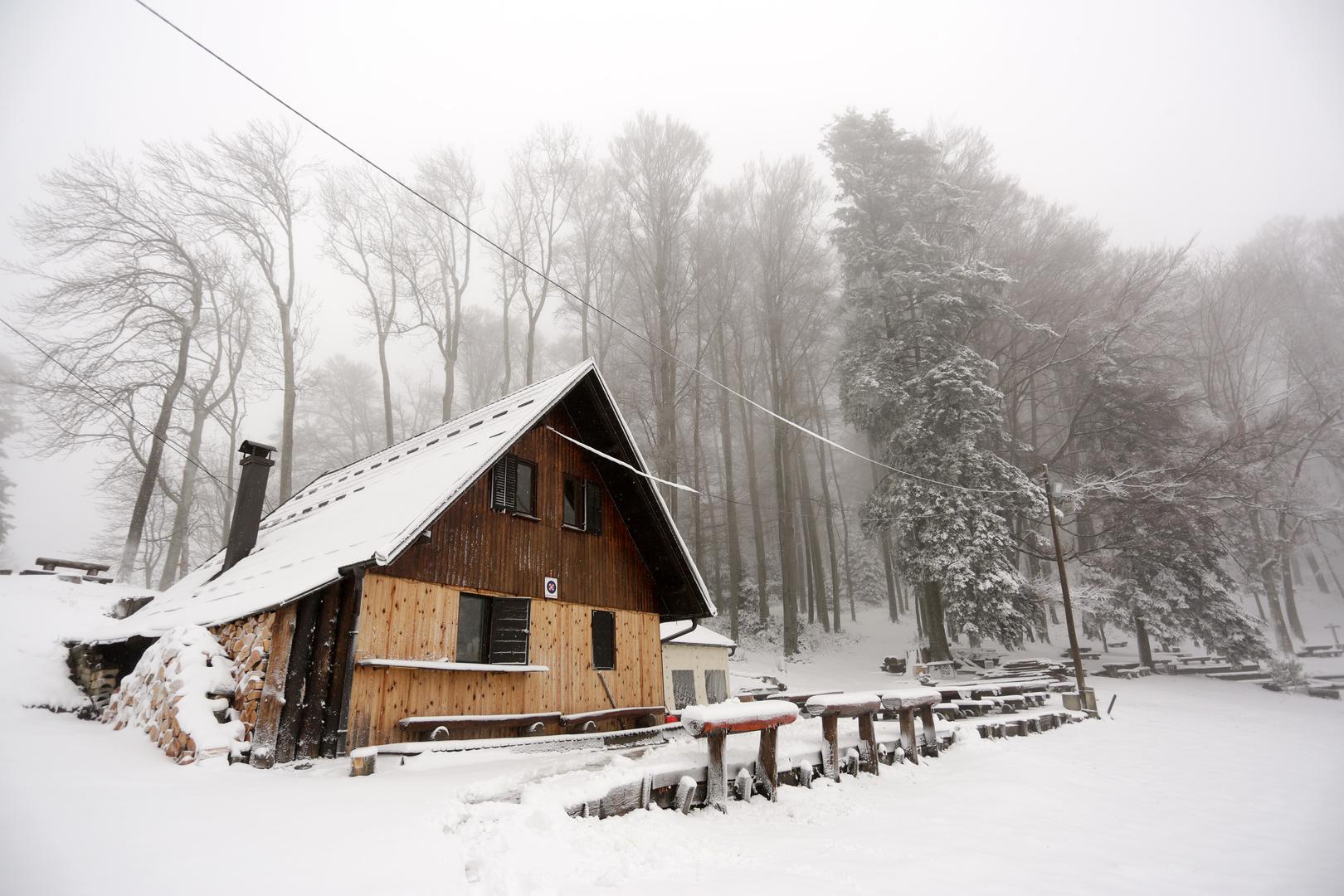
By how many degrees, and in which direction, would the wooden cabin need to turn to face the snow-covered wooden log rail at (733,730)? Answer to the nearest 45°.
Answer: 0° — it already faces it

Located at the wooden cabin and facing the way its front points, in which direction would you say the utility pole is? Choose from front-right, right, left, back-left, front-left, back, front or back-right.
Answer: front-left

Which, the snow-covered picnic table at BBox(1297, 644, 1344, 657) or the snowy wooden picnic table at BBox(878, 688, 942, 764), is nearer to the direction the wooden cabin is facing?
the snowy wooden picnic table

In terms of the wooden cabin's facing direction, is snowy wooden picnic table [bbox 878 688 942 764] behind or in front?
in front

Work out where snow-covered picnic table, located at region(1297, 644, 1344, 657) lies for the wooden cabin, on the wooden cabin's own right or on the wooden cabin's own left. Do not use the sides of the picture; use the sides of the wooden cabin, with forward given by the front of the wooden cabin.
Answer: on the wooden cabin's own left

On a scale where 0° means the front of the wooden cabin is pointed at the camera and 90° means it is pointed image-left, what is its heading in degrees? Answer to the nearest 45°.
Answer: approximately 315°

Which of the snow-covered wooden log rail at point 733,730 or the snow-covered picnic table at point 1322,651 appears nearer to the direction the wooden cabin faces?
the snow-covered wooden log rail

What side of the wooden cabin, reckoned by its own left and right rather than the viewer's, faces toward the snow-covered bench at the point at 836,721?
front
